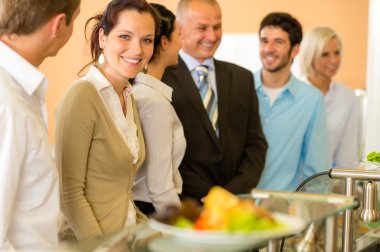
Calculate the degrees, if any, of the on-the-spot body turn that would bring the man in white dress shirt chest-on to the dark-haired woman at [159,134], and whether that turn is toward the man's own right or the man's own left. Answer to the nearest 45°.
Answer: approximately 45° to the man's own left

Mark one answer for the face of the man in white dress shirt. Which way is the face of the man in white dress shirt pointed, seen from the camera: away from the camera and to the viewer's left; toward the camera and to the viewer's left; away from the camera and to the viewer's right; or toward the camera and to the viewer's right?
away from the camera and to the viewer's right

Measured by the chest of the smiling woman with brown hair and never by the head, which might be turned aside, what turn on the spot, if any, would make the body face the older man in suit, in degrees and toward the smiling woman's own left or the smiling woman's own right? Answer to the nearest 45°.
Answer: approximately 90° to the smiling woman's own left

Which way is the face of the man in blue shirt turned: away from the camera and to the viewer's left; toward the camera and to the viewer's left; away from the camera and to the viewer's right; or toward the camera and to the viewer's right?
toward the camera and to the viewer's left

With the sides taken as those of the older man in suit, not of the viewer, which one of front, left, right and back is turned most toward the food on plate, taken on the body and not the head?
front

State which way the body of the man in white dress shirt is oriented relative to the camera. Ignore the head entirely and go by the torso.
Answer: to the viewer's right

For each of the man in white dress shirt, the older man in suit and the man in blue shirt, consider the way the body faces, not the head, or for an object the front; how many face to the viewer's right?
1

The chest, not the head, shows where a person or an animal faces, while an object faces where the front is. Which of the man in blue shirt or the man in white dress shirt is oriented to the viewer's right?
the man in white dress shirt

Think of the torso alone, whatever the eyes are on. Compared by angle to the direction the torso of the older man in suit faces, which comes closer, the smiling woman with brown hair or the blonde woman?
the smiling woman with brown hair

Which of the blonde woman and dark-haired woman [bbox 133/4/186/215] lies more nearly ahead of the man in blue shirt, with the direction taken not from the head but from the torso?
the dark-haired woman

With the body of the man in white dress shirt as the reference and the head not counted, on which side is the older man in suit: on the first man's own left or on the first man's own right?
on the first man's own left

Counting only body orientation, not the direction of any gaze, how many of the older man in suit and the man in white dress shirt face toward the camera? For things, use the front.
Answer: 1

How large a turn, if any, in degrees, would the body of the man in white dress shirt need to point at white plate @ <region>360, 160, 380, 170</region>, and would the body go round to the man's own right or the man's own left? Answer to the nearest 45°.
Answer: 0° — they already face it
